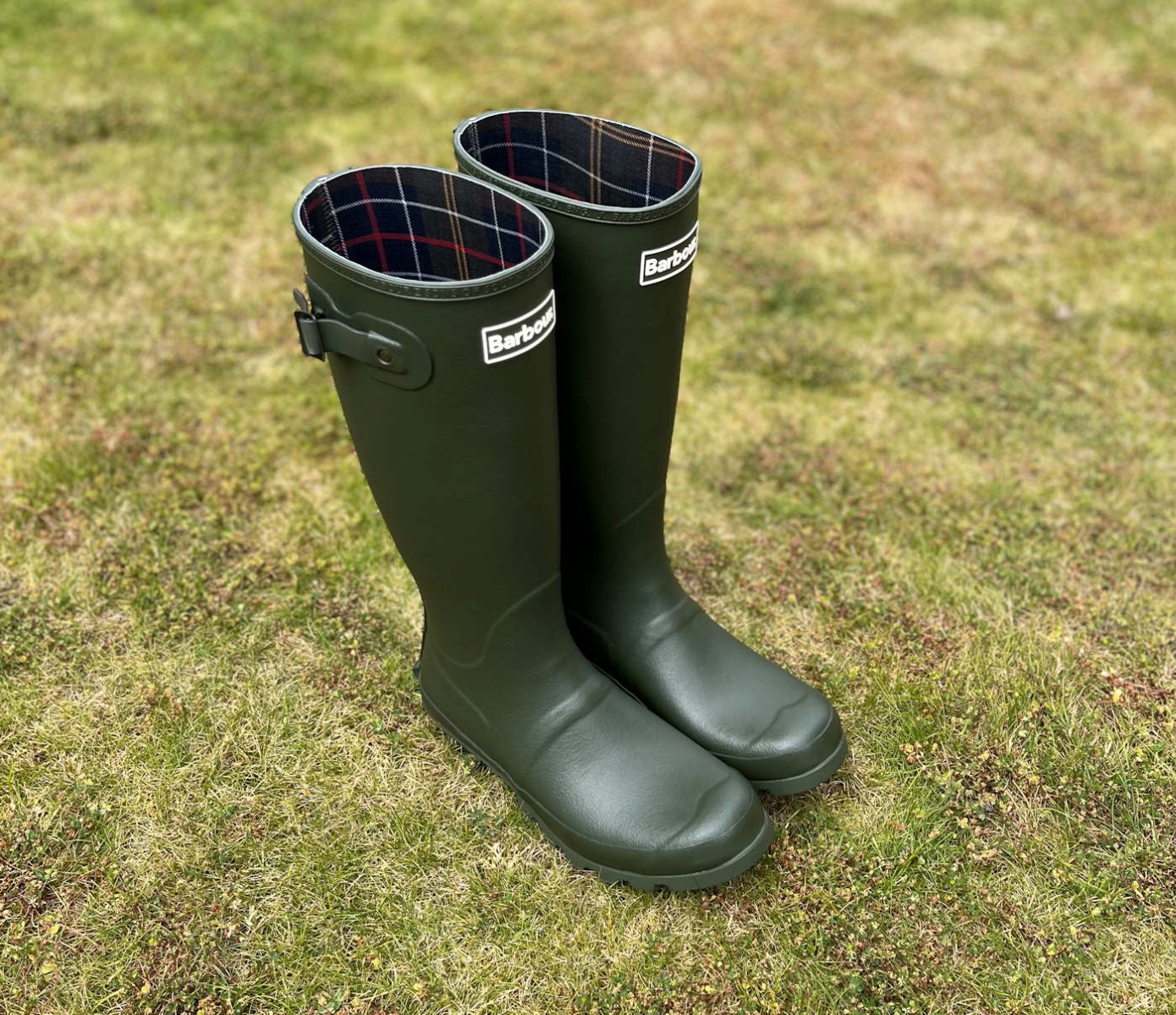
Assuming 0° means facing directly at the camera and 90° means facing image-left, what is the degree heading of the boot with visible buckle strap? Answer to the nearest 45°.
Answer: approximately 315°

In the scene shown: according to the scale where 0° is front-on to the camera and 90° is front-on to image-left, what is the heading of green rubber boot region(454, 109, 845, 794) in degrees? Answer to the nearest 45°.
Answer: approximately 315°
